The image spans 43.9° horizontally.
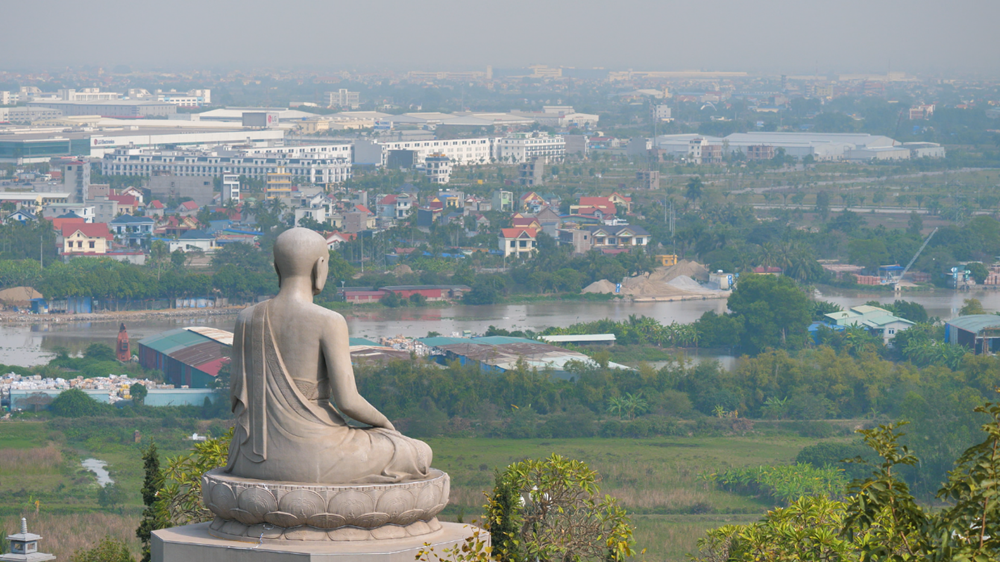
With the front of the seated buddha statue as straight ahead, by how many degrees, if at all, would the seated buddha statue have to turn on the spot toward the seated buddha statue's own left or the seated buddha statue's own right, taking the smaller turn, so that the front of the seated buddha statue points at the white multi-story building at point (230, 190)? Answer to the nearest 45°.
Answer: approximately 45° to the seated buddha statue's own left

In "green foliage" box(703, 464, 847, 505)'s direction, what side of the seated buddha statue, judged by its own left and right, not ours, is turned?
front

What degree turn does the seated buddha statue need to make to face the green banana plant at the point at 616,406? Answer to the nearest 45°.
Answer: approximately 45° to its left

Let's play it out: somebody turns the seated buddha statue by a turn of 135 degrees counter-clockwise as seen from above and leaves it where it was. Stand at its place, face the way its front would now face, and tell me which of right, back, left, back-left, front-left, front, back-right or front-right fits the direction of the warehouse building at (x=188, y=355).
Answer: right

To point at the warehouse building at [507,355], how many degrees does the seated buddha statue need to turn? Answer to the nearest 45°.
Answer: approximately 45° to its left

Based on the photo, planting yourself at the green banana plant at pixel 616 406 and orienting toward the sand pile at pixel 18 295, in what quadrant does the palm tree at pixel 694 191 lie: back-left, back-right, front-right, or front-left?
front-right

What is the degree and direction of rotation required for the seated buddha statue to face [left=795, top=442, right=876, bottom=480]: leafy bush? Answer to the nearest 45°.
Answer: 0° — it already faces it

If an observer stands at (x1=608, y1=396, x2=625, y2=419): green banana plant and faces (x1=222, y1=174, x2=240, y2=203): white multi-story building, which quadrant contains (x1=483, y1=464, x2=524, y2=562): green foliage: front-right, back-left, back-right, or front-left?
back-left

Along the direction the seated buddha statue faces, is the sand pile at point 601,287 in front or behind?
in front

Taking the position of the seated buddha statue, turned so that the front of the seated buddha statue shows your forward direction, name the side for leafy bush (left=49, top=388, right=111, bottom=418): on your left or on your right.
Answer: on your left

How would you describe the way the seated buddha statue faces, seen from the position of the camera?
facing away from the viewer and to the right of the viewer

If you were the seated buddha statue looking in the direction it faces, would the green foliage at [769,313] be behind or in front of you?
in front
